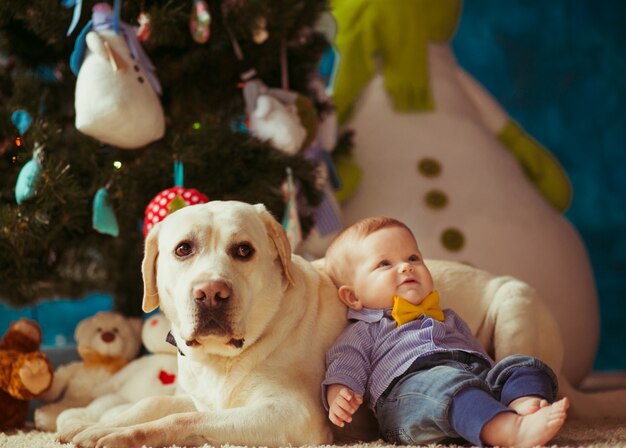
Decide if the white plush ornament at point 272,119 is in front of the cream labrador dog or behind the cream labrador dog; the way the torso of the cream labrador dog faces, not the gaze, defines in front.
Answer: behind

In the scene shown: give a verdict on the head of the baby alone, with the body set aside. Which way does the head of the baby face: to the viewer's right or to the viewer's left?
to the viewer's right

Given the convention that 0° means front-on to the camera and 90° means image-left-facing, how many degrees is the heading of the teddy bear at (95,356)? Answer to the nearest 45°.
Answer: approximately 0°
